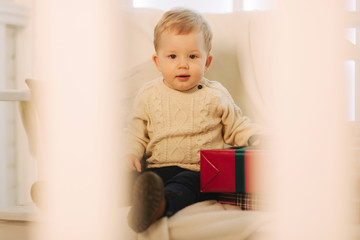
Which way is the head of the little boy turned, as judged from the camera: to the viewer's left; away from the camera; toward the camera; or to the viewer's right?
toward the camera

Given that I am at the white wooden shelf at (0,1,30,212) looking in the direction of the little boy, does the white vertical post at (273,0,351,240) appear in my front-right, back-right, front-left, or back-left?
front-right

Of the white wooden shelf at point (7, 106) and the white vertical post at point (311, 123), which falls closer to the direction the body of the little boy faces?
the white vertical post

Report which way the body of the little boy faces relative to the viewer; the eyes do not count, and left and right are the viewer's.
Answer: facing the viewer

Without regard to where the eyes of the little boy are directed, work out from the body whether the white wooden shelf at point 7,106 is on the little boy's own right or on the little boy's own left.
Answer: on the little boy's own right

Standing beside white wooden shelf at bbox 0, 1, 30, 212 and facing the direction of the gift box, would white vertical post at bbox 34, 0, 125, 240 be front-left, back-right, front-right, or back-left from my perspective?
front-right

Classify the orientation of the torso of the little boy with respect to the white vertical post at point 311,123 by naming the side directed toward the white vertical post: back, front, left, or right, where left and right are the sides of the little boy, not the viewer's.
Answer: front

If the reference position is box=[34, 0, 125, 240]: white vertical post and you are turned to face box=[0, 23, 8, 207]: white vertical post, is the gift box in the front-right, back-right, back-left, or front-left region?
front-right

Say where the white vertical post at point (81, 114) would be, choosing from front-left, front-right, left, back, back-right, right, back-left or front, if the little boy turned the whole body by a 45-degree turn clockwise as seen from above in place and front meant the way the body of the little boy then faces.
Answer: front-left

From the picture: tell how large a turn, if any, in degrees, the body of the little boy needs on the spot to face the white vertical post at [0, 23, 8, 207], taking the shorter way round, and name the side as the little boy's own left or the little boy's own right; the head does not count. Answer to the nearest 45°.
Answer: approximately 135° to the little boy's own right
